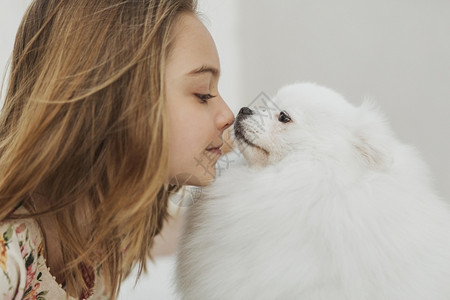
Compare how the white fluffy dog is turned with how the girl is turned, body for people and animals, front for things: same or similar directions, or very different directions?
very different directions

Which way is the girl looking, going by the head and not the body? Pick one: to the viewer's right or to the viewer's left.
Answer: to the viewer's right

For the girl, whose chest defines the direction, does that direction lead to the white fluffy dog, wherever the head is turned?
yes

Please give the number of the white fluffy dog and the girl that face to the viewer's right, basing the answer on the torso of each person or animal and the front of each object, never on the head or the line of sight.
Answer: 1

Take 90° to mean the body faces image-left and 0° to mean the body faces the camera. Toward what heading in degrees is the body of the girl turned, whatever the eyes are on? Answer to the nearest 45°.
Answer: approximately 270°
